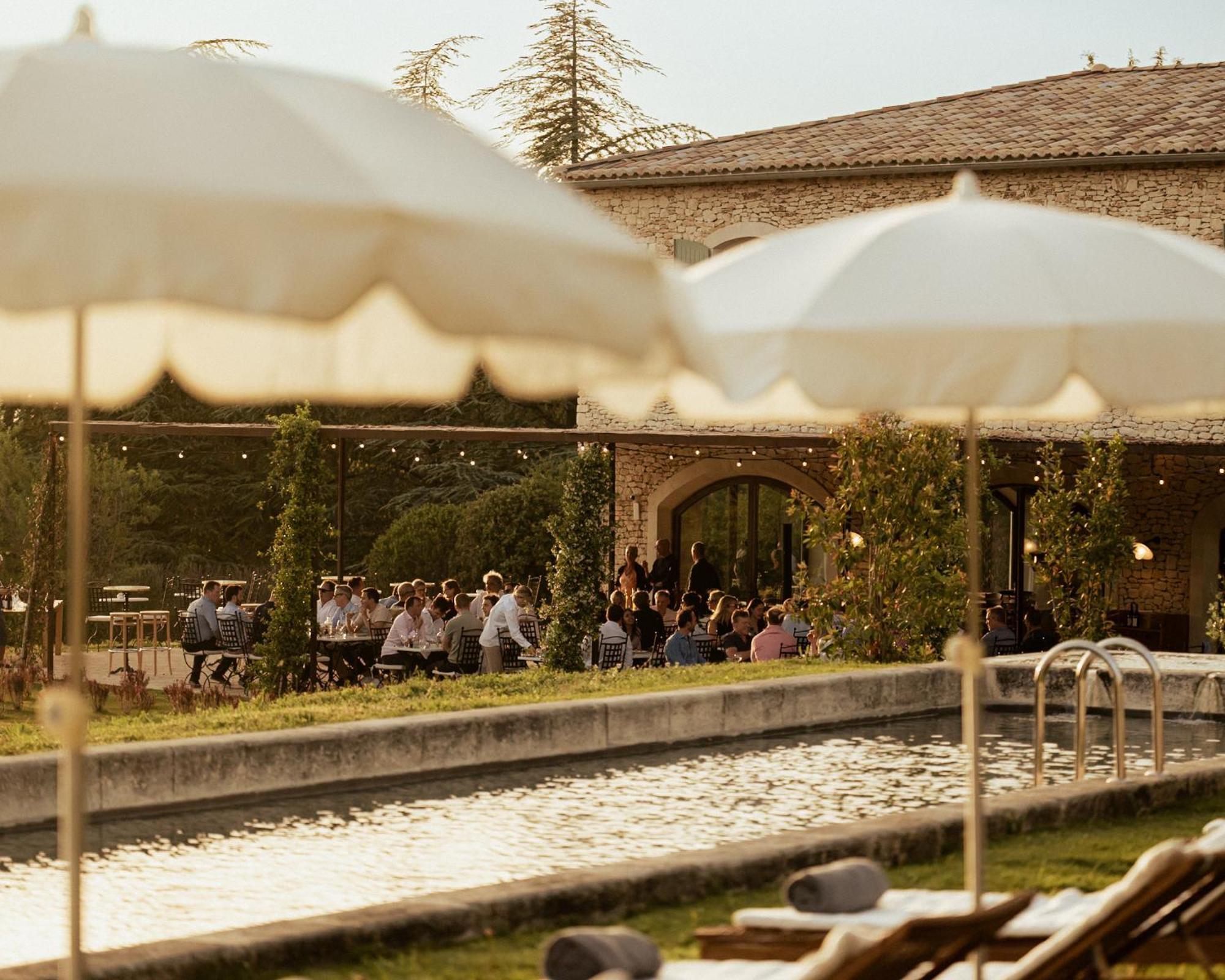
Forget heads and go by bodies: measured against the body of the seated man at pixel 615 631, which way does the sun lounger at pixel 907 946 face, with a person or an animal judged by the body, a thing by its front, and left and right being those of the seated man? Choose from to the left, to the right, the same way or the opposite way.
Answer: to the left

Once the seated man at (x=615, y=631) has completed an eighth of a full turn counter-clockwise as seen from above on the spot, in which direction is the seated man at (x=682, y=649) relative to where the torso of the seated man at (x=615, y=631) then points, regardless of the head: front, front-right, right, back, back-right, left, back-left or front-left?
back

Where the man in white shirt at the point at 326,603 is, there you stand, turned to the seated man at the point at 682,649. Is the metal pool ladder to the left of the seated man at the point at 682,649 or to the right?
right

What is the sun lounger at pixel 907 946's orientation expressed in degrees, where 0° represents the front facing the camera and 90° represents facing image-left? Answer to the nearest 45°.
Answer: approximately 90°

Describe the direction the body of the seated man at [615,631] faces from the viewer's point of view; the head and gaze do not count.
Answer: away from the camera

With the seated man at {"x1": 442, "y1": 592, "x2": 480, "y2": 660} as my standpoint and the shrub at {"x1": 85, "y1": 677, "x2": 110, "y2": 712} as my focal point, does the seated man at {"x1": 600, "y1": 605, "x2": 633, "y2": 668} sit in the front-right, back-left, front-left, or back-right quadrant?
back-left

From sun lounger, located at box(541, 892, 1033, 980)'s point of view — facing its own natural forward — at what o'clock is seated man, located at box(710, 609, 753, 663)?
The seated man is roughly at 3 o'clock from the sun lounger.

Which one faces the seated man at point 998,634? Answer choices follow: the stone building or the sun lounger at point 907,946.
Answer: the stone building

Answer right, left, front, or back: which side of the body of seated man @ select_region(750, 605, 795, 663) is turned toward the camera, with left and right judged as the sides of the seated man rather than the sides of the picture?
back

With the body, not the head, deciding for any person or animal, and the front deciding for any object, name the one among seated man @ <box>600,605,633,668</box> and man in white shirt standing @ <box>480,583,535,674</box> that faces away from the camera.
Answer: the seated man
